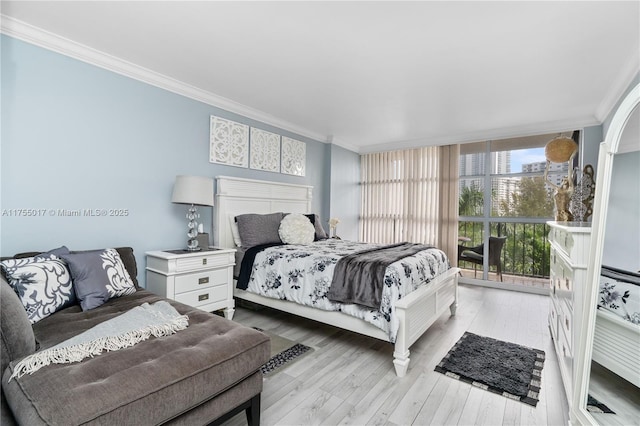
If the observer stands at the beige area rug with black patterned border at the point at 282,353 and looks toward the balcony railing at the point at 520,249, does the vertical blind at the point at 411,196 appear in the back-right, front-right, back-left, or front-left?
front-left

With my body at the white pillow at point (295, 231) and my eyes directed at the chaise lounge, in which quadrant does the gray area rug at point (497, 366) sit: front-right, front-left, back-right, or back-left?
front-left

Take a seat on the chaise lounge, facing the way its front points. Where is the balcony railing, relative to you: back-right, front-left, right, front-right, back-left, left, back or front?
front-left

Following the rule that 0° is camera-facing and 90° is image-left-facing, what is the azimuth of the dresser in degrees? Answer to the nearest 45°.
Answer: approximately 90°

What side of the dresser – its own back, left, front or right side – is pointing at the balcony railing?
right

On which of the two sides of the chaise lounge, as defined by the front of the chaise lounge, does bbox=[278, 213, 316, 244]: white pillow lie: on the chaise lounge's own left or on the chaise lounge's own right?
on the chaise lounge's own left

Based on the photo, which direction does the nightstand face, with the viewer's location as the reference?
facing the viewer and to the right of the viewer

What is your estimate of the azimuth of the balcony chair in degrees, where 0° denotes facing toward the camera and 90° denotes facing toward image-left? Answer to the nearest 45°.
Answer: approximately 90°

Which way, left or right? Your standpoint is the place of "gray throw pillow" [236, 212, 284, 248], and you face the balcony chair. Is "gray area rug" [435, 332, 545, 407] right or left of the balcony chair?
right

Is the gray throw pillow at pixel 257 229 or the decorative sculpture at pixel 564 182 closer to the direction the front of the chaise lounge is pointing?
the decorative sculpture

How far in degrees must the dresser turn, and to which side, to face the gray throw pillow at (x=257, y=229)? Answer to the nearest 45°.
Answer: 0° — it already faces it

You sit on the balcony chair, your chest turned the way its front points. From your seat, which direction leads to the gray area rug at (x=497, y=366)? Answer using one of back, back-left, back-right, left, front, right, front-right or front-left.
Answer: left

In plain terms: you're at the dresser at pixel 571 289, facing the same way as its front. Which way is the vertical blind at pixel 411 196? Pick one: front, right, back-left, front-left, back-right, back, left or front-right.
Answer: front-right

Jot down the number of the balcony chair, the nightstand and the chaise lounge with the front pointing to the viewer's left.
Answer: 1

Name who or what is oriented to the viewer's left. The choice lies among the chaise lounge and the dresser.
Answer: the dresser
